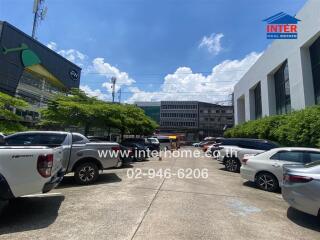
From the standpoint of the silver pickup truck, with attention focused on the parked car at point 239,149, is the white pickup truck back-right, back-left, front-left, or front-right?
back-right

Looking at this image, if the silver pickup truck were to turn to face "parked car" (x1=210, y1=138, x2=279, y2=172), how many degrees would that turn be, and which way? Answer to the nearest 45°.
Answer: approximately 180°
